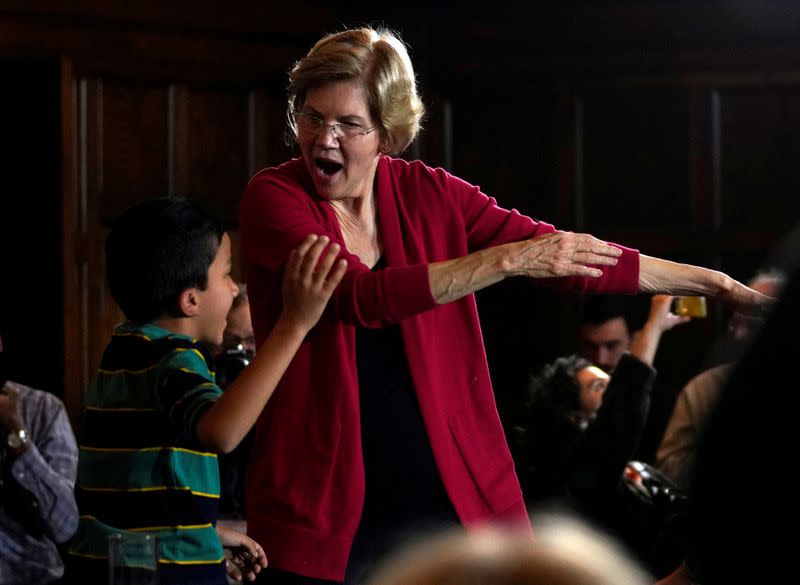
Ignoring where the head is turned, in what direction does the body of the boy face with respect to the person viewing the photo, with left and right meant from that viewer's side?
facing away from the viewer and to the right of the viewer

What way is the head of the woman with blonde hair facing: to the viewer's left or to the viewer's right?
to the viewer's left

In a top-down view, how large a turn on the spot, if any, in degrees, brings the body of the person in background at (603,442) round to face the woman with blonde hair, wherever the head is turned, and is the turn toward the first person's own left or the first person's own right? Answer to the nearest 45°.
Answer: approximately 90° to the first person's own right
